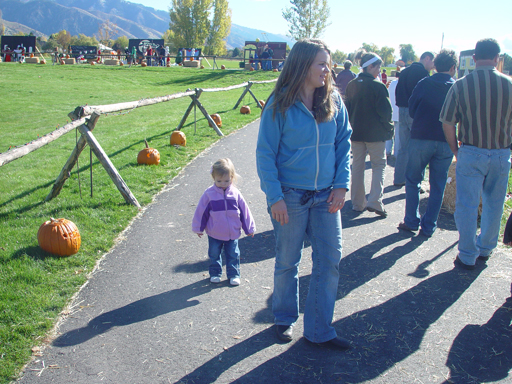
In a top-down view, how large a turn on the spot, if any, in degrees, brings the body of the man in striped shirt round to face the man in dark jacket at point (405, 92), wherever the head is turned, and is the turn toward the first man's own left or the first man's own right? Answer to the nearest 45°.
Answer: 0° — they already face them

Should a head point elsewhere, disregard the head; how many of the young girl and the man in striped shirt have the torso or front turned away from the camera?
1

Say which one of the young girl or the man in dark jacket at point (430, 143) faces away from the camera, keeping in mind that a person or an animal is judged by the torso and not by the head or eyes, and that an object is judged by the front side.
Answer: the man in dark jacket

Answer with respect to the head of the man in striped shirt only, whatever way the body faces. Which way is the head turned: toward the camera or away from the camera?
away from the camera

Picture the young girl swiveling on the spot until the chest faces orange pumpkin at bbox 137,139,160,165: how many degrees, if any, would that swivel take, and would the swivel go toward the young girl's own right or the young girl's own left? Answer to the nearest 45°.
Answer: approximately 180°

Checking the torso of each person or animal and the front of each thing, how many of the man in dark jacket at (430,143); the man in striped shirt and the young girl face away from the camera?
2

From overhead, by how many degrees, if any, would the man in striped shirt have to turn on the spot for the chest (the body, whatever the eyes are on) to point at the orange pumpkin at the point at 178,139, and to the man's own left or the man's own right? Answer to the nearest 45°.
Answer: approximately 45° to the man's own left

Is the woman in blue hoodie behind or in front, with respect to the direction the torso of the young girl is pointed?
in front

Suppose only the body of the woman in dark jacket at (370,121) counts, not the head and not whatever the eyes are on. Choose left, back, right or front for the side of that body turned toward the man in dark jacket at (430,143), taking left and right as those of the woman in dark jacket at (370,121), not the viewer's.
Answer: right

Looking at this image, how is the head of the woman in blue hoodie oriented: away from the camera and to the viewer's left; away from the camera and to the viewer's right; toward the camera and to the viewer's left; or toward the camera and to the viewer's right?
toward the camera and to the viewer's right

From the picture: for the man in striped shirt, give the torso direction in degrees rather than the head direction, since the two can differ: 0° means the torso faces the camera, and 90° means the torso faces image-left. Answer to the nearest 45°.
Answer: approximately 180°

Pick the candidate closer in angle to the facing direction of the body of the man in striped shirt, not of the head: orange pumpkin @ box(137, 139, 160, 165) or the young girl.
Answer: the orange pumpkin

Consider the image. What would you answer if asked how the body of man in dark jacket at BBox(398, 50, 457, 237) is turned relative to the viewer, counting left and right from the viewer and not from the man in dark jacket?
facing away from the viewer

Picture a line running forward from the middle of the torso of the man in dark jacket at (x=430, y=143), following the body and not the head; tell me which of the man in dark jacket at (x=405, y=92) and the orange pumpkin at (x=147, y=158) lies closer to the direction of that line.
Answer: the man in dark jacket

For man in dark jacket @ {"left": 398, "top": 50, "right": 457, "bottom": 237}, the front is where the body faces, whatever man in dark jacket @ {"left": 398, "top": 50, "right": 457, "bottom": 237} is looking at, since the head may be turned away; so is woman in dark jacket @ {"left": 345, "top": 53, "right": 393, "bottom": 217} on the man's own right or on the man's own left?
on the man's own left

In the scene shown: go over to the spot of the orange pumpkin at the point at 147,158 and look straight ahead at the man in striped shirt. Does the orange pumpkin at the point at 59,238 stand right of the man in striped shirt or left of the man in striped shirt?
right
